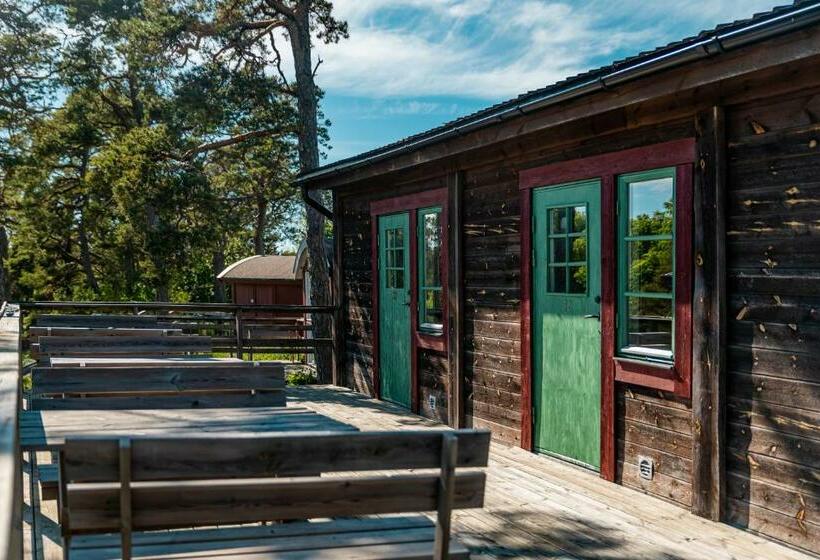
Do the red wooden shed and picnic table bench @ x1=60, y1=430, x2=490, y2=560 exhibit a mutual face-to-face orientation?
yes

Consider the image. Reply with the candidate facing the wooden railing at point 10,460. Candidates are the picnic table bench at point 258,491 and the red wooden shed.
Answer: the red wooden shed

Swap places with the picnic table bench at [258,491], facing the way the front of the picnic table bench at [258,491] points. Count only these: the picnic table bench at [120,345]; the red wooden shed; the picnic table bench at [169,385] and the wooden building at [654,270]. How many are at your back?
0

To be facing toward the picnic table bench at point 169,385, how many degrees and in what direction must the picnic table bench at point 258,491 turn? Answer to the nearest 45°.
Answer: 0° — it already faces it

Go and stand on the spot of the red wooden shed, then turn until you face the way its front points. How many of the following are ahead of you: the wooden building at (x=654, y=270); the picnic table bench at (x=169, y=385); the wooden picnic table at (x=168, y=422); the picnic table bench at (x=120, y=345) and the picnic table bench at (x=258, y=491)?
5

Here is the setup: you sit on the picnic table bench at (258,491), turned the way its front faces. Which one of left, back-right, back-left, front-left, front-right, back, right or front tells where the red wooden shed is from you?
front

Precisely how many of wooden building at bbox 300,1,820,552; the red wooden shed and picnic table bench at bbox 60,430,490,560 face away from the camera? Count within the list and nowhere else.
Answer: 1

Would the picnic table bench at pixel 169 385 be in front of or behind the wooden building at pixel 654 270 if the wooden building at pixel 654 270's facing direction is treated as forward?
in front

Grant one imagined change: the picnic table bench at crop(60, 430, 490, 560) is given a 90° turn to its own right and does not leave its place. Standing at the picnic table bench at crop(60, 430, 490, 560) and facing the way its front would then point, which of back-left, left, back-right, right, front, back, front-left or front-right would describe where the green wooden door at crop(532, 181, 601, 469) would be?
front-left

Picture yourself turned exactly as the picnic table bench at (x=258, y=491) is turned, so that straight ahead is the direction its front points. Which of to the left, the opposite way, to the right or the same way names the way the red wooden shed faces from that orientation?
the opposite way

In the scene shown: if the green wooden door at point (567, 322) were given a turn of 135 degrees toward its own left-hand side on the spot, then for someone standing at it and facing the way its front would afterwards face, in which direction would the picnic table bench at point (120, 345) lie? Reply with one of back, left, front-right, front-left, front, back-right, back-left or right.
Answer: back

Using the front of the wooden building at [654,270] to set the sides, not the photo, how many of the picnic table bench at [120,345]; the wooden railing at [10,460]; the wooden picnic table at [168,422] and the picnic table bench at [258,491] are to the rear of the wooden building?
0

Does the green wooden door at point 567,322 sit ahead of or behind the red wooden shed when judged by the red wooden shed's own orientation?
ahead

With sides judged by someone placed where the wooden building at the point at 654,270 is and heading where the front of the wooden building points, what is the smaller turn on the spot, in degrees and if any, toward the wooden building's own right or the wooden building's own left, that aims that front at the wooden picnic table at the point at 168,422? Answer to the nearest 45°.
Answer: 0° — it already faces it

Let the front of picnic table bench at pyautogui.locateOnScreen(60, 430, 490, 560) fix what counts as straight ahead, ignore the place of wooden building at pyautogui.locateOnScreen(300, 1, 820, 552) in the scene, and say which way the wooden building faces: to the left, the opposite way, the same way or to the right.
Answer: to the left

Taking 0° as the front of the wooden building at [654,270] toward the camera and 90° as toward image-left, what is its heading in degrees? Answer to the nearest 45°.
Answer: approximately 45°

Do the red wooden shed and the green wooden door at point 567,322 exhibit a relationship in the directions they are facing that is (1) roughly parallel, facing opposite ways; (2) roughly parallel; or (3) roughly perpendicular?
roughly perpendicular

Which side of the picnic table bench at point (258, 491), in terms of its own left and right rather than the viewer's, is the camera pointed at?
back

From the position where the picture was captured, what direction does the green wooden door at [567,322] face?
facing the viewer and to the left of the viewer

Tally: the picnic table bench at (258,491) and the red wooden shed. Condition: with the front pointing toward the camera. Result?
1
